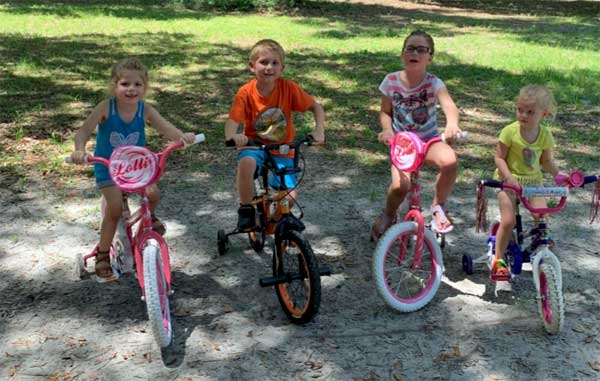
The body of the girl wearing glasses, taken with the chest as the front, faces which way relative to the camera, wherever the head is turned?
toward the camera

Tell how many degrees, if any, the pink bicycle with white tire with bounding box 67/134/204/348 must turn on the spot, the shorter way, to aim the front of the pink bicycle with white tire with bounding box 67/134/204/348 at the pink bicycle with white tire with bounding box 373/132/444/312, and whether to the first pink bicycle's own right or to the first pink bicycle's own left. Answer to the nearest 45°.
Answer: approximately 90° to the first pink bicycle's own left

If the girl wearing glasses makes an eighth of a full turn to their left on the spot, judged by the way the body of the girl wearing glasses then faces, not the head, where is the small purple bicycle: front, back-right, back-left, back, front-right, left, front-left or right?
front

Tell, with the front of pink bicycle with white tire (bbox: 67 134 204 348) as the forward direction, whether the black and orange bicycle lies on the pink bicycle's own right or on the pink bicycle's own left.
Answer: on the pink bicycle's own left

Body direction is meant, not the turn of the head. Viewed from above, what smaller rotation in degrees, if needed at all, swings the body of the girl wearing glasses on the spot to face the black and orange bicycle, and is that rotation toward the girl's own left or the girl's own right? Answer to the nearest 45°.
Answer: approximately 45° to the girl's own right

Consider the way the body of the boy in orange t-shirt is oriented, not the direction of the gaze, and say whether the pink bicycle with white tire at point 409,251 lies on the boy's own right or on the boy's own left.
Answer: on the boy's own left

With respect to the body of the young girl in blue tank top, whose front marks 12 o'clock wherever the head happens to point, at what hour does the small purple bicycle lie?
The small purple bicycle is roughly at 10 o'clock from the young girl in blue tank top.

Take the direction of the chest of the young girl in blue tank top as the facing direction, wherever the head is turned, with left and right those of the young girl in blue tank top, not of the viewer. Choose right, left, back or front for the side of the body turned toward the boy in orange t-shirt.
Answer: left

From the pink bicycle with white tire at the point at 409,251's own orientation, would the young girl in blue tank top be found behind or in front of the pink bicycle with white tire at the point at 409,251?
in front

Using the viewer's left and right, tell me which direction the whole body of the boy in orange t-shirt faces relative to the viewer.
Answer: facing the viewer

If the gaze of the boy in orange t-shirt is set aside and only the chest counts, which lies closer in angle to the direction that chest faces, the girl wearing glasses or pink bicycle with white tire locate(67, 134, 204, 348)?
the pink bicycle with white tire

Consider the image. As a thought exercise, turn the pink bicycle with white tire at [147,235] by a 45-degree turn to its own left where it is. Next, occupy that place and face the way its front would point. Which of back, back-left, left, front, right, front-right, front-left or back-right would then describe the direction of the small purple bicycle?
front-left

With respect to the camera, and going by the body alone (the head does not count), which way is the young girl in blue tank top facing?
toward the camera
